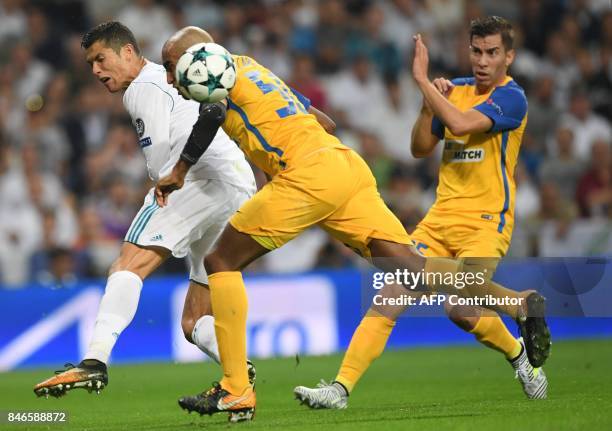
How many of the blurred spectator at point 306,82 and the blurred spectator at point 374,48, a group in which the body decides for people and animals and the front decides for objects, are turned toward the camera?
2

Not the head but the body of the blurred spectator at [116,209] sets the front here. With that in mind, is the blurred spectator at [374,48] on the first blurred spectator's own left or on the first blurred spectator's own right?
on the first blurred spectator's own left

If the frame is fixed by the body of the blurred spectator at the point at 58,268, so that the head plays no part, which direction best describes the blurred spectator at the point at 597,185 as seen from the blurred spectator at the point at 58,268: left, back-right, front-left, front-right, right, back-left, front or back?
left

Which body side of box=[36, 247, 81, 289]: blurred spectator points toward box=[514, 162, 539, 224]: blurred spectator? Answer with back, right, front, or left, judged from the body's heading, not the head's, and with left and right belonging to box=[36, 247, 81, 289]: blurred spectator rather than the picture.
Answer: left

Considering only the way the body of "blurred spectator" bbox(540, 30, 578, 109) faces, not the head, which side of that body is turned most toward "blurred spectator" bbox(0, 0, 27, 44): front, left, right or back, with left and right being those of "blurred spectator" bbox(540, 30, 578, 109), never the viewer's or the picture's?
right

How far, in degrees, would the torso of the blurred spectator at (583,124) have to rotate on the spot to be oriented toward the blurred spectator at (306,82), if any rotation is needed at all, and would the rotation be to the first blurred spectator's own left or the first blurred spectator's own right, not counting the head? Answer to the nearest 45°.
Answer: approximately 90° to the first blurred spectator's own right

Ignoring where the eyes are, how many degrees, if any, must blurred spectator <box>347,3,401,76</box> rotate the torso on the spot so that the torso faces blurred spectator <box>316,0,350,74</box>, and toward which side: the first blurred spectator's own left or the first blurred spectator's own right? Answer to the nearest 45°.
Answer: approximately 90° to the first blurred spectator's own right

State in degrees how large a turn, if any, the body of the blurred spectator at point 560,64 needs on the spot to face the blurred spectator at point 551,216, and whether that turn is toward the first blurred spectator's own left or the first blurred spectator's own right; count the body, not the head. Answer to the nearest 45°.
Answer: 0° — they already face them

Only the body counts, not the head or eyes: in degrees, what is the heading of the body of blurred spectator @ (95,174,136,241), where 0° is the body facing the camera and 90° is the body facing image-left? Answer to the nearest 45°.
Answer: approximately 0°

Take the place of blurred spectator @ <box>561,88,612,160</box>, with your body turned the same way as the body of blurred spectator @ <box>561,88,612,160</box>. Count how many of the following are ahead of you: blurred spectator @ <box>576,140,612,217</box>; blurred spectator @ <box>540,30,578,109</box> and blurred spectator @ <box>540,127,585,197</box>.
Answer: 2
